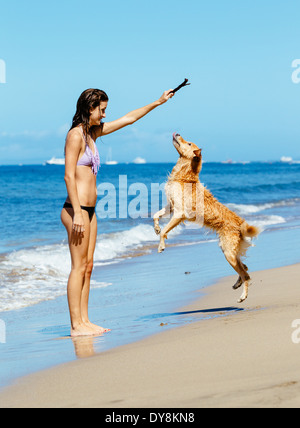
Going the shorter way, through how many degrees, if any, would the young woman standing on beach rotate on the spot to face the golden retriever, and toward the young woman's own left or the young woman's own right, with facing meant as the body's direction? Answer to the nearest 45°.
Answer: approximately 45° to the young woman's own left

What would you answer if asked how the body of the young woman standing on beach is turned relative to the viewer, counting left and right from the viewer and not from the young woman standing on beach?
facing to the right of the viewer
